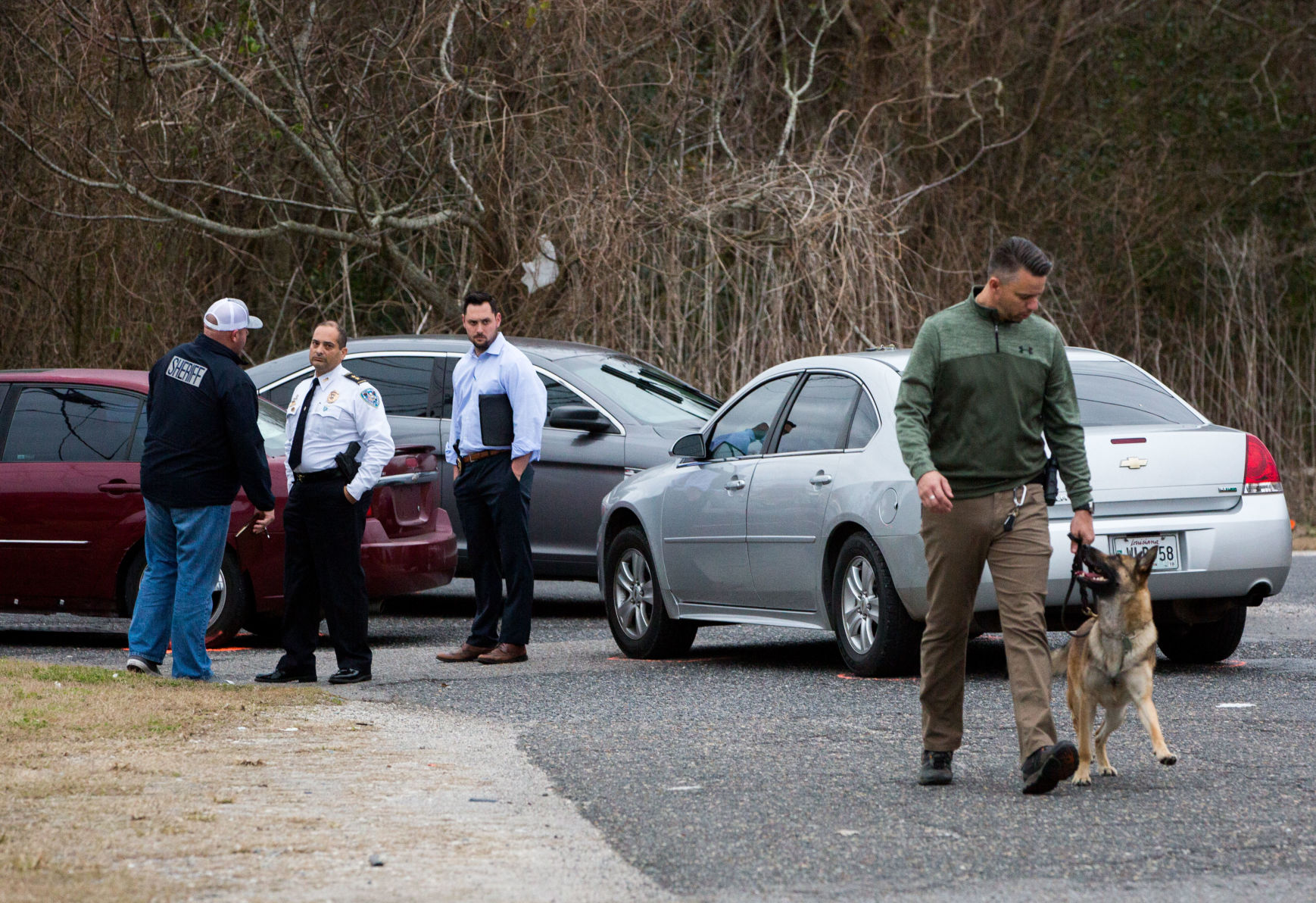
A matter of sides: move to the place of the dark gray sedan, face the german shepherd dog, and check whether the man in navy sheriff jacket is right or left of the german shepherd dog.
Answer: right

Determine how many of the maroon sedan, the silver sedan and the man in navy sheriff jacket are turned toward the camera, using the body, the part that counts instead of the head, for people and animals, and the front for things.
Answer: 0

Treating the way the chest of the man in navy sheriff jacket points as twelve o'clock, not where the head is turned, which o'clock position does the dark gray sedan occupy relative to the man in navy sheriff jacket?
The dark gray sedan is roughly at 12 o'clock from the man in navy sheriff jacket.

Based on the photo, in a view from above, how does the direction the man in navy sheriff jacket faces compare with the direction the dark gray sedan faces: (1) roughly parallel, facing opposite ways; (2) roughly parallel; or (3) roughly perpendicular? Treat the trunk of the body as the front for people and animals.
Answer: roughly perpendicular

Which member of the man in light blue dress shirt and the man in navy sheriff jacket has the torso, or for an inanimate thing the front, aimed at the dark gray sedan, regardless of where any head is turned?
the man in navy sheriff jacket

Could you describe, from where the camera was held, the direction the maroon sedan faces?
facing away from the viewer and to the left of the viewer

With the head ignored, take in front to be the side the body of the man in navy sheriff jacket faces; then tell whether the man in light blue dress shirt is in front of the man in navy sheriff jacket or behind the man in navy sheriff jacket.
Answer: in front

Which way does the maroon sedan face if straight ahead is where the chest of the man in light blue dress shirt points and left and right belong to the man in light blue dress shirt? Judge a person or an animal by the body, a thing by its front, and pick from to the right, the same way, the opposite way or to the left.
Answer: to the right

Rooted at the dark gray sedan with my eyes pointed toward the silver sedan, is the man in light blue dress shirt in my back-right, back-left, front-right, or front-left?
front-right

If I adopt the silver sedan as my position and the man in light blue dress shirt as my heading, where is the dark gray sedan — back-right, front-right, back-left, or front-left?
front-right

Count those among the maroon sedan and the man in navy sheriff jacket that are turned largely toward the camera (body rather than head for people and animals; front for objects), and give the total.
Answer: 0

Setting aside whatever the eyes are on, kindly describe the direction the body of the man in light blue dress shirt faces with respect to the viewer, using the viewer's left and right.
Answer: facing the viewer and to the left of the viewer

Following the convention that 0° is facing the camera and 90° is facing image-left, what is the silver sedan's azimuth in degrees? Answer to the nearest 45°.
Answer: approximately 135°

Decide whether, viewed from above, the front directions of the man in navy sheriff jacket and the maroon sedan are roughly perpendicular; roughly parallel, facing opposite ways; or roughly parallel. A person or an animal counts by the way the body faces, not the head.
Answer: roughly perpendicular

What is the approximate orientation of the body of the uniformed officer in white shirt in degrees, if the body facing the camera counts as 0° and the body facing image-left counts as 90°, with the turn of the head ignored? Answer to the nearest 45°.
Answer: approximately 45°

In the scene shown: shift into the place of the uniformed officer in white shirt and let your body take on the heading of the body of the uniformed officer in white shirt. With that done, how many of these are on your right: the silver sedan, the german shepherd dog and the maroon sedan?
1

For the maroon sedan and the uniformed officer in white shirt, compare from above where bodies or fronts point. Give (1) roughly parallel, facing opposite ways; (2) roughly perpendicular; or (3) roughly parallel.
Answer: roughly perpendicular
